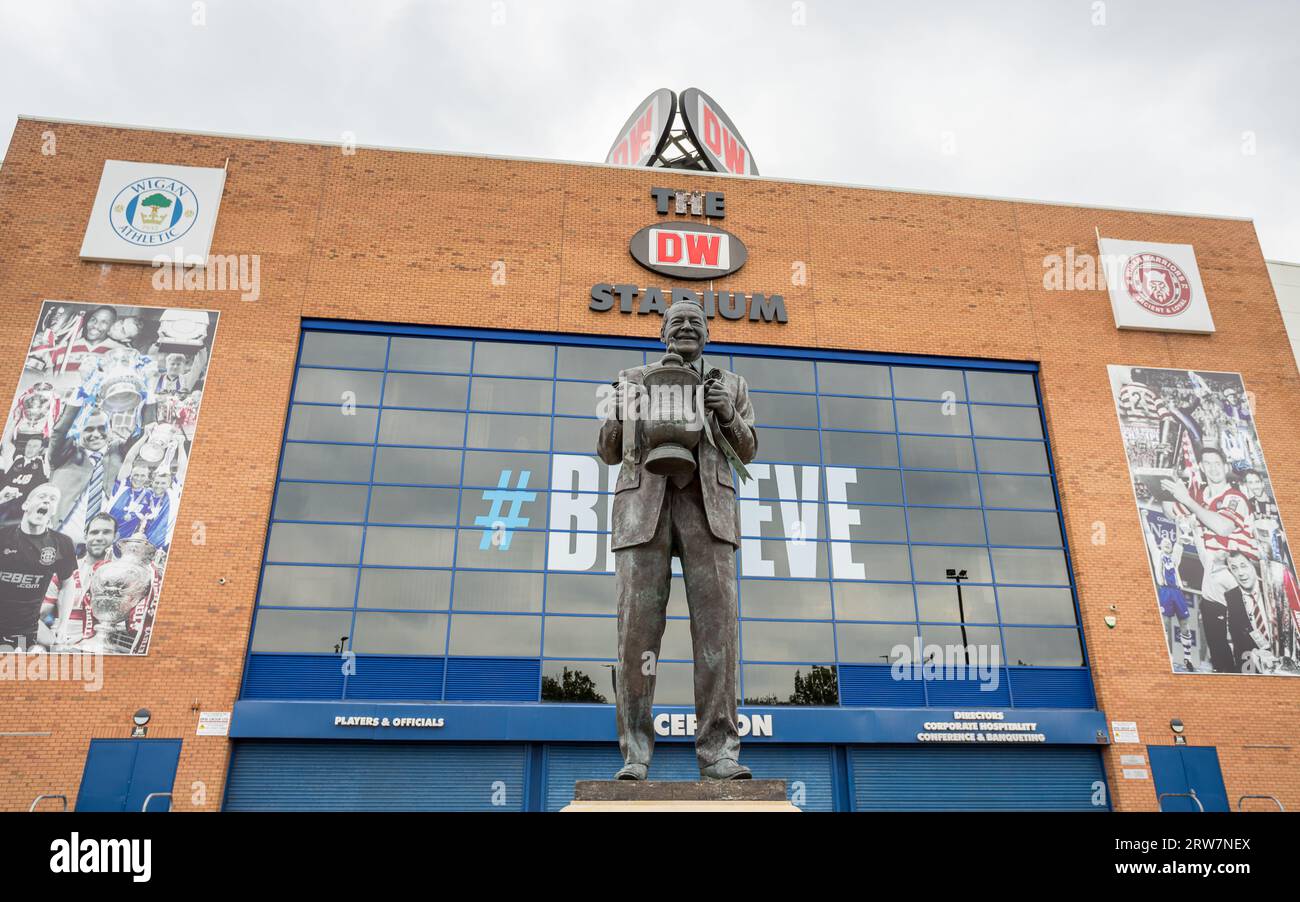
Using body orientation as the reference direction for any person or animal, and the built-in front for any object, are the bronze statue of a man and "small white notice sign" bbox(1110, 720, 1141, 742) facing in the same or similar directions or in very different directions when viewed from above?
same or similar directions

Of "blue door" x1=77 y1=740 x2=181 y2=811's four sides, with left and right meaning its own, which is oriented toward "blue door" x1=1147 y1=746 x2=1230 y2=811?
left

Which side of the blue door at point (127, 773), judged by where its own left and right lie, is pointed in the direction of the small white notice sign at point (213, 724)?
left

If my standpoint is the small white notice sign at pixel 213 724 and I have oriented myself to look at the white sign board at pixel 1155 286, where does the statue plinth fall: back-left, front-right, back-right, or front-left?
front-right

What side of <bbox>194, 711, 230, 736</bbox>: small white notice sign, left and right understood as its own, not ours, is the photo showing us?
front

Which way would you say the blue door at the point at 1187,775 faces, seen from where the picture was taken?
facing the viewer

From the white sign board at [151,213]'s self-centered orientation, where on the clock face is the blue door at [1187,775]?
The blue door is roughly at 10 o'clock from the white sign board.

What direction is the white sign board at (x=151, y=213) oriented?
toward the camera

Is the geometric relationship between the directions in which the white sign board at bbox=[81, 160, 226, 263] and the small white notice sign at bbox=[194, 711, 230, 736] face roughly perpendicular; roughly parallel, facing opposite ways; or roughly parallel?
roughly parallel

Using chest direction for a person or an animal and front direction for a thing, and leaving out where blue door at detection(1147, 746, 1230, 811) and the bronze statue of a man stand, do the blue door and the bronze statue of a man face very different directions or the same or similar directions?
same or similar directions

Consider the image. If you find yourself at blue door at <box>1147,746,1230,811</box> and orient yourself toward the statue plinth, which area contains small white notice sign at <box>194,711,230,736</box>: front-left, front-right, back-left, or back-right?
front-right

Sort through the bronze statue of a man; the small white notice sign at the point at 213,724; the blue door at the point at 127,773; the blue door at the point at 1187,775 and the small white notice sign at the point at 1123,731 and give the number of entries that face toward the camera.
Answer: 5

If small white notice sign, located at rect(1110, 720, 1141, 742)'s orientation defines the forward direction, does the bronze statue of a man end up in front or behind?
in front

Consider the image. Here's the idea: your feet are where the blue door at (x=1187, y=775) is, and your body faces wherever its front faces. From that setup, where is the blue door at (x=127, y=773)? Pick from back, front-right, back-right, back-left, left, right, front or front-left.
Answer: front-right

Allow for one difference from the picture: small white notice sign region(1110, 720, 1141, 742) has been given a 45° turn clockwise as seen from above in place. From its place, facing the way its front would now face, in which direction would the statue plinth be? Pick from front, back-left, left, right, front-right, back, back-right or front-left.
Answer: front-left
